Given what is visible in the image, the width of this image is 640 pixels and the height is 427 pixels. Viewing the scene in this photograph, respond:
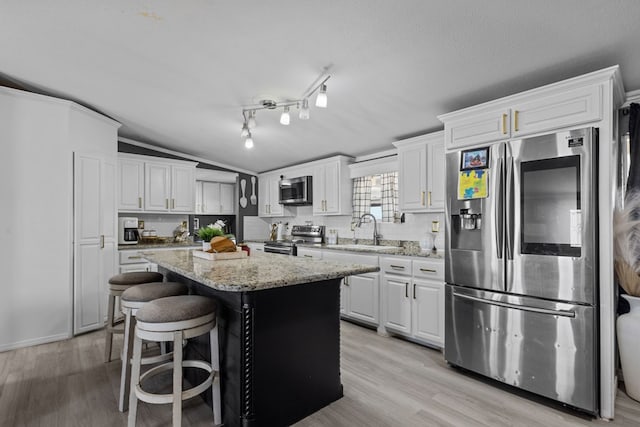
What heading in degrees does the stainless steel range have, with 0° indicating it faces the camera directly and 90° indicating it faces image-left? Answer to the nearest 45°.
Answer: approximately 45°

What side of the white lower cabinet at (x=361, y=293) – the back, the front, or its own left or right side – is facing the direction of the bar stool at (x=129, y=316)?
front

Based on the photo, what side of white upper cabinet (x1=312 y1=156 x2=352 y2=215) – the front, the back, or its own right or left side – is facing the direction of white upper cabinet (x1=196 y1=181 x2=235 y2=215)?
right

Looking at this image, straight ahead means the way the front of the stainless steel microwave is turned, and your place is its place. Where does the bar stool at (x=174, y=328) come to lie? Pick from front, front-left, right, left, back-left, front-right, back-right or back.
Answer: front-left

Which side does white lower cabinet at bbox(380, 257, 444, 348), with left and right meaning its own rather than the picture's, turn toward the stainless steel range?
right

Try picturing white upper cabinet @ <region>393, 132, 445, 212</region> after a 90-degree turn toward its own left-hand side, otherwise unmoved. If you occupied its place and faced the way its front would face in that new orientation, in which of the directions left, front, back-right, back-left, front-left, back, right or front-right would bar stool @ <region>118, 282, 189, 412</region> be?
right

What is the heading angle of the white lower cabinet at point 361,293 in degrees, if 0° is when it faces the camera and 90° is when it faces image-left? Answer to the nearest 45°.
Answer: approximately 45°

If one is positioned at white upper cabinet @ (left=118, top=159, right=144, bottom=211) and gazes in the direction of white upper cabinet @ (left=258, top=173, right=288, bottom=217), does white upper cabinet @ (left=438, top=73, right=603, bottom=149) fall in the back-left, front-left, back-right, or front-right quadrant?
front-right

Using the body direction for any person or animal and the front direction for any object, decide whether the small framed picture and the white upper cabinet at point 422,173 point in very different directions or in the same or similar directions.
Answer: same or similar directions

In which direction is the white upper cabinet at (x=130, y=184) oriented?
toward the camera

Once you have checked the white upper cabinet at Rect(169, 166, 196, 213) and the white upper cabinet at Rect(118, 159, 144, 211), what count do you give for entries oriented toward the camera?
2

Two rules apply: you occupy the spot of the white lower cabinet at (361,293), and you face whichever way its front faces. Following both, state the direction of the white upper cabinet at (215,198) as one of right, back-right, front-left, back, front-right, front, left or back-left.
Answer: right

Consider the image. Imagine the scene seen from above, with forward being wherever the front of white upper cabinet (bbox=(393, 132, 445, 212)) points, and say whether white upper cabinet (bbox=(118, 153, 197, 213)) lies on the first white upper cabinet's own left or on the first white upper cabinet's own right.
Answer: on the first white upper cabinet's own right

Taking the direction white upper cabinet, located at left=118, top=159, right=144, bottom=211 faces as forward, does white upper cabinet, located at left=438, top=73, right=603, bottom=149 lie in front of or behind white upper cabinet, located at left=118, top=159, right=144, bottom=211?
in front

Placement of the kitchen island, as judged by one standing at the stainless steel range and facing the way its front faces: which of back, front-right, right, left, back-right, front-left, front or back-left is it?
front-left

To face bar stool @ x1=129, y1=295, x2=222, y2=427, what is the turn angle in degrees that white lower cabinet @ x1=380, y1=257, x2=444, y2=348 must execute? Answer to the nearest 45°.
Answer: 0° — it already faces it

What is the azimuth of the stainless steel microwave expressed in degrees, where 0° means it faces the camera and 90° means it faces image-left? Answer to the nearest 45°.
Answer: approximately 45°

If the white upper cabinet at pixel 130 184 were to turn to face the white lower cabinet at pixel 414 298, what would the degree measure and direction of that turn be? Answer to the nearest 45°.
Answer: approximately 45° to its left
